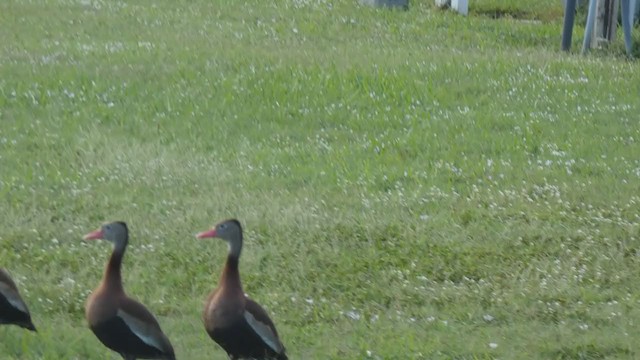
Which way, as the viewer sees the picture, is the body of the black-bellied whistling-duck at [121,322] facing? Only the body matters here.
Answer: to the viewer's left

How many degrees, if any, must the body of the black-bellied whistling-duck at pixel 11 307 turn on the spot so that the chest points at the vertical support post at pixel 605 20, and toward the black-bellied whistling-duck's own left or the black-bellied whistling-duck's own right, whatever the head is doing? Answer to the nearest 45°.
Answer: approximately 135° to the black-bellied whistling-duck's own right

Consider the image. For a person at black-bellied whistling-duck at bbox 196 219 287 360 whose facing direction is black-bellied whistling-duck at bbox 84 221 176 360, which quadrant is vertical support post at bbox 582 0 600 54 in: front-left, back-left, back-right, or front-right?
back-right

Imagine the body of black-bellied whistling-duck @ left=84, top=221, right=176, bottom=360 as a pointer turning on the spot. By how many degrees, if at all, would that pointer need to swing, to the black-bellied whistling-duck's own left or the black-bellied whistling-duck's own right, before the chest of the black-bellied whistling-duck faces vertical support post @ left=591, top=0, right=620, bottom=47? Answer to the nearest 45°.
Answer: approximately 135° to the black-bellied whistling-duck's own right

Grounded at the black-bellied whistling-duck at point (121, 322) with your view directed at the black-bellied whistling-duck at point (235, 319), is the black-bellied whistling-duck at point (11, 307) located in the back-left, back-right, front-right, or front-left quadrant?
back-left

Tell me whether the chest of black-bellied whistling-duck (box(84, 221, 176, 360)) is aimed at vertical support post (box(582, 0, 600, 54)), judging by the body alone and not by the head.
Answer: no

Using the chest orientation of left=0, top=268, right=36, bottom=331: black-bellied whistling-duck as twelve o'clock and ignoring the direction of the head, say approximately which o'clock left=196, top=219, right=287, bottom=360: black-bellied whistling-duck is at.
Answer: left=196, top=219, right=287, bottom=360: black-bellied whistling-duck is roughly at 7 o'clock from left=0, top=268, right=36, bottom=331: black-bellied whistling-duck.

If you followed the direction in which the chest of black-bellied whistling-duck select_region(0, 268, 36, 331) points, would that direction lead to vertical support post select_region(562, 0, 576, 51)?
no

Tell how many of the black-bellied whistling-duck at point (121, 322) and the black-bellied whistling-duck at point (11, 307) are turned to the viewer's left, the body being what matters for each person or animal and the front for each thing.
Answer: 2

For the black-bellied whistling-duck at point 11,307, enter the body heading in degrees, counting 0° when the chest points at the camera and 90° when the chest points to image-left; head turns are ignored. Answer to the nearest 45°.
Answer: approximately 90°

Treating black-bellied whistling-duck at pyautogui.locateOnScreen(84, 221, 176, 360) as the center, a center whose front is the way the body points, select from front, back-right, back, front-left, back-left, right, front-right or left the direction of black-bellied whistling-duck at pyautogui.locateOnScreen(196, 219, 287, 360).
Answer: back

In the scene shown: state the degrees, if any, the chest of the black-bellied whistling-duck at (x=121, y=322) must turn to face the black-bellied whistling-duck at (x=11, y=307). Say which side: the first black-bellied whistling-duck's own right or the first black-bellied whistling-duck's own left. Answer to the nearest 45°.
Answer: approximately 45° to the first black-bellied whistling-duck's own right

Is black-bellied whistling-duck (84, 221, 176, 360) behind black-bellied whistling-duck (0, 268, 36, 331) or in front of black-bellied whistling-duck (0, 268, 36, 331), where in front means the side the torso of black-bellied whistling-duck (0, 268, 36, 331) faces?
behind

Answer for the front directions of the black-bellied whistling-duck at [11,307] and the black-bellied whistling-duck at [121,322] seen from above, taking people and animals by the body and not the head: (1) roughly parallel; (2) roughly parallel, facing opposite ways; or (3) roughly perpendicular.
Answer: roughly parallel

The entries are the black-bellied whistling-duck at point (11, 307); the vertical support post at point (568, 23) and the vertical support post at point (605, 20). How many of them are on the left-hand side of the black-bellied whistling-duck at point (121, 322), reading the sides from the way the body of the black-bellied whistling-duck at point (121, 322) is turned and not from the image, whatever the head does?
0
